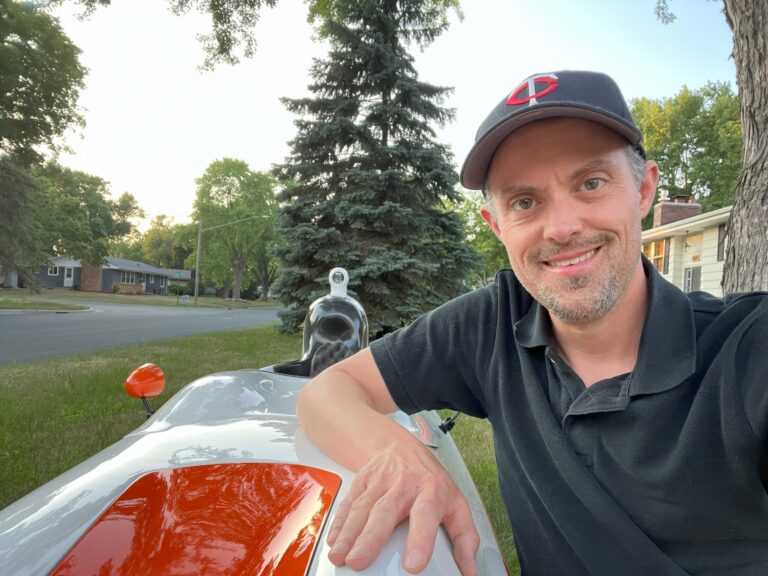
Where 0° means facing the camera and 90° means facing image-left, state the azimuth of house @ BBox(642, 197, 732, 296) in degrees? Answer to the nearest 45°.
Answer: approximately 45°

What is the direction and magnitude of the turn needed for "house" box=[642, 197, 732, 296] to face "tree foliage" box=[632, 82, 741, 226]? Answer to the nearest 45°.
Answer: approximately 135° to its right

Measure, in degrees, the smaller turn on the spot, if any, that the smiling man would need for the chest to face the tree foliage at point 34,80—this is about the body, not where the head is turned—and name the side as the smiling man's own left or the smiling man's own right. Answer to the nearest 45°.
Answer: approximately 135° to the smiling man's own right

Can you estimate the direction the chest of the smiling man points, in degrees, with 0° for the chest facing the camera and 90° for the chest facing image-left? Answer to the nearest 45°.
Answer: approximately 0°

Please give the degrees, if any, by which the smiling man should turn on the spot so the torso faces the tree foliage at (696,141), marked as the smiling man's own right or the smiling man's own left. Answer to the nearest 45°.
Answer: approximately 180°

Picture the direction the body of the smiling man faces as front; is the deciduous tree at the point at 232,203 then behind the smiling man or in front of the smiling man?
behind

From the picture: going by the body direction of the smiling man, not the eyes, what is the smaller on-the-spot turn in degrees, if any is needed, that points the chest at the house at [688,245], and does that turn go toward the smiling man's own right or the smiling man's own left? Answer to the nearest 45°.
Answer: approximately 180°

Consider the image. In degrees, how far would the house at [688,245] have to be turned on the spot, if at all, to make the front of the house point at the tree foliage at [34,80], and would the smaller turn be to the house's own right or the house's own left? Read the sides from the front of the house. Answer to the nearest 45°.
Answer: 0° — it already faces it
